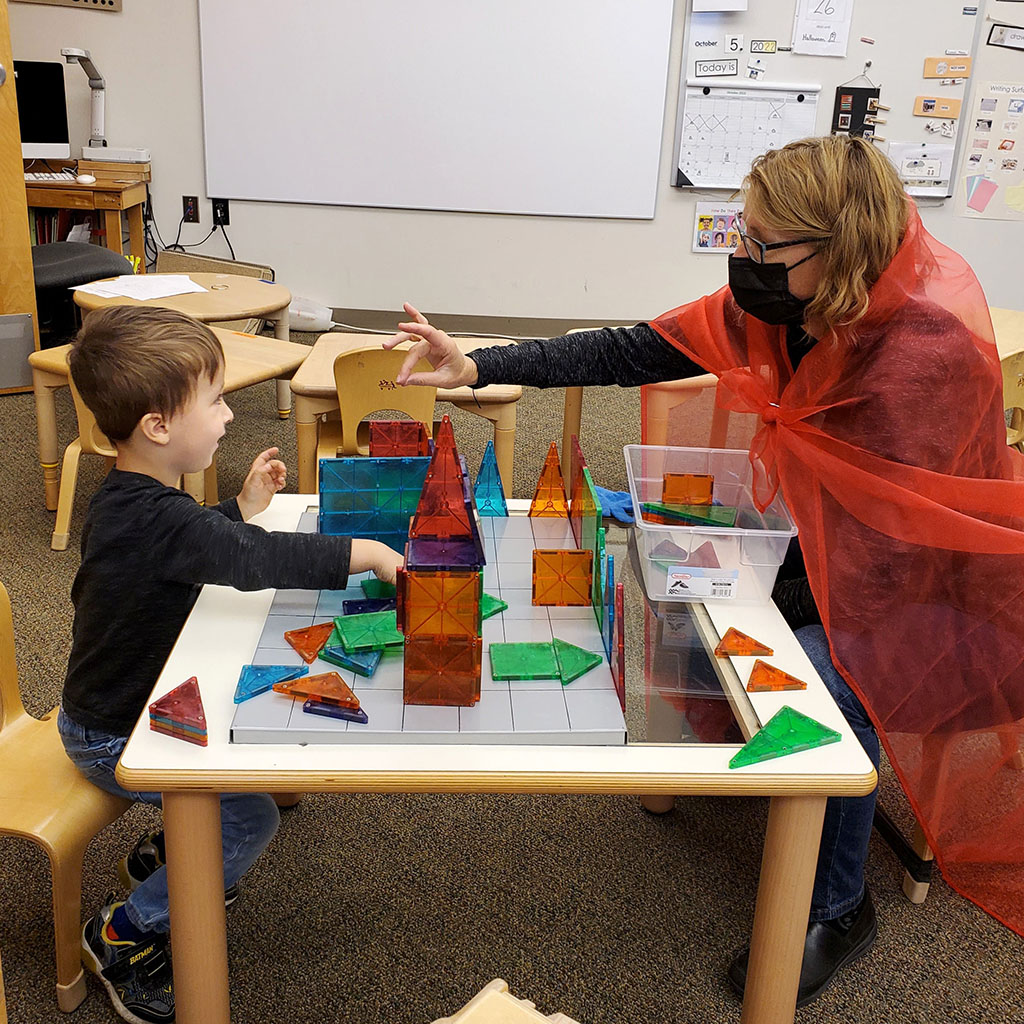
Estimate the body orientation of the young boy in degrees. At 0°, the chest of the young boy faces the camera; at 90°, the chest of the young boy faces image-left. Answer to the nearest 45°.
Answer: approximately 270°

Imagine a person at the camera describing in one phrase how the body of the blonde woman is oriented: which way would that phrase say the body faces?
to the viewer's left

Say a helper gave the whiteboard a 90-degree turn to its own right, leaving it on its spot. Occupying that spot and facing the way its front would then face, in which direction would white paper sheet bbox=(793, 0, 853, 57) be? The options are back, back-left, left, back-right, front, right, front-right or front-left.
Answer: back

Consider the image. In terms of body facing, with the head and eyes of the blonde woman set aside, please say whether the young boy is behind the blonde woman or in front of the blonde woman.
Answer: in front

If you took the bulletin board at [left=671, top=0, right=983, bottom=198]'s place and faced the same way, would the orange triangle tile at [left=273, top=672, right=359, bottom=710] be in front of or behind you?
in front

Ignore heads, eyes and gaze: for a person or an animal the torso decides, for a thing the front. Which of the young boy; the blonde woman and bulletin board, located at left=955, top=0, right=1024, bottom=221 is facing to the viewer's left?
the blonde woman

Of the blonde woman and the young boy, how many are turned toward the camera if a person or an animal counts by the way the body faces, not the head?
0

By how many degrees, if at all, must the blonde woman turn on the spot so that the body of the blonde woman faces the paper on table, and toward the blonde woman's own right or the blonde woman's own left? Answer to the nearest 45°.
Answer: approximately 45° to the blonde woman's own right

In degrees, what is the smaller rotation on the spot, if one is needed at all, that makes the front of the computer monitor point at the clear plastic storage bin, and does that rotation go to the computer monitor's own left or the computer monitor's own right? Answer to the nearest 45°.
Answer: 0° — it already faces it

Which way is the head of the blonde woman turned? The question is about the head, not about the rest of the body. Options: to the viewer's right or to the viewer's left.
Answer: to the viewer's left

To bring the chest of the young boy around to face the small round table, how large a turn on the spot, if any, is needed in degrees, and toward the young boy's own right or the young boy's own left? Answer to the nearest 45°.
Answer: approximately 90° to the young boy's own left
